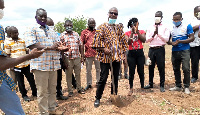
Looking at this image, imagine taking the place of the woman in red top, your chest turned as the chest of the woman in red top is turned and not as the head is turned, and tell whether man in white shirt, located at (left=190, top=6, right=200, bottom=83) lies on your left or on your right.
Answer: on your left

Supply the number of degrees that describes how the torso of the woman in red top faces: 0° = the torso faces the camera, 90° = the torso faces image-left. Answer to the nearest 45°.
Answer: approximately 0°
